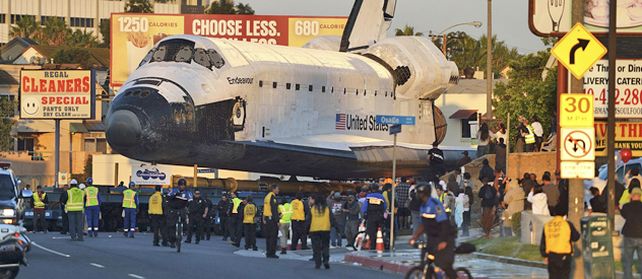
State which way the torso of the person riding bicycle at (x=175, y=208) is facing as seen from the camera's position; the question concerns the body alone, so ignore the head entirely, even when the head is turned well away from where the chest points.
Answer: toward the camera

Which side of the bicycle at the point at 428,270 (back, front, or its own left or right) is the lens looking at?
left

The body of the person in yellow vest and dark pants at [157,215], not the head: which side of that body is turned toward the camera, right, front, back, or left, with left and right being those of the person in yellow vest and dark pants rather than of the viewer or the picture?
back

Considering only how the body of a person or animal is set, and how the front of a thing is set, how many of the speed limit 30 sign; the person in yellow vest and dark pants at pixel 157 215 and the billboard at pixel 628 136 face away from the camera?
1

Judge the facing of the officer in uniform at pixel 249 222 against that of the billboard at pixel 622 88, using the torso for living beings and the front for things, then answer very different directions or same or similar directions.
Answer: very different directions

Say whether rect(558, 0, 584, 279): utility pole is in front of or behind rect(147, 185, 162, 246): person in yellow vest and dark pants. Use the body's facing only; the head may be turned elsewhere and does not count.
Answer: behind

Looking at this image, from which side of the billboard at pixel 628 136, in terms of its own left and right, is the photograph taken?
front
